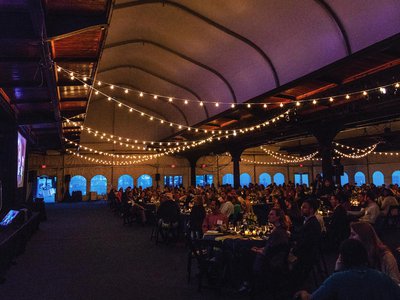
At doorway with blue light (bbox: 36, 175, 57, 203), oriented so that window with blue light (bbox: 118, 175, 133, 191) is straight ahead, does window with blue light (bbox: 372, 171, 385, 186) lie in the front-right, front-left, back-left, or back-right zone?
front-right

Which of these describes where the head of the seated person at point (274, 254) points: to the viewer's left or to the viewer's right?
to the viewer's left

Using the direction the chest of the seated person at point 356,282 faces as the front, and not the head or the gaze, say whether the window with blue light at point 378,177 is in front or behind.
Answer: in front

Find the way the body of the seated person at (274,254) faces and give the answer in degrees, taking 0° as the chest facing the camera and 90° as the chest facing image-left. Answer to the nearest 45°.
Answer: approximately 90°

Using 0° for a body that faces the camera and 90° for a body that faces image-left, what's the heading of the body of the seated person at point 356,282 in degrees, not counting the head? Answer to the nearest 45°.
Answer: approximately 180°

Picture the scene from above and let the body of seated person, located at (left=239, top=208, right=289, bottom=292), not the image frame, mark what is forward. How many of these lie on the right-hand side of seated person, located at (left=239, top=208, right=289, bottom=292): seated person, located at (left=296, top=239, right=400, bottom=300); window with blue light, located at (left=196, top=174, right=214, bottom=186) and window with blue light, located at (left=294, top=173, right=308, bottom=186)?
2

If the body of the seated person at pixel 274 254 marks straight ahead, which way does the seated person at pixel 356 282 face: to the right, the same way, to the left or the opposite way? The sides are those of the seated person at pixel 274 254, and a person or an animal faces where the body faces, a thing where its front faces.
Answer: to the right

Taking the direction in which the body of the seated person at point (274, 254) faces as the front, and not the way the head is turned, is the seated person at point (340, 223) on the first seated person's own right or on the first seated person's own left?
on the first seated person's own right
